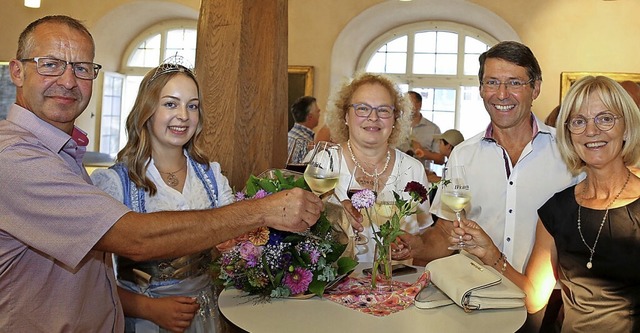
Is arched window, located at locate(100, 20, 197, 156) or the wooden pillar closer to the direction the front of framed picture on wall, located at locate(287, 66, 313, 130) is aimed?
the wooden pillar

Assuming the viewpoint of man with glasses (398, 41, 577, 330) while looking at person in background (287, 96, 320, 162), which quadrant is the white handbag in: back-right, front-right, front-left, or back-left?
back-left

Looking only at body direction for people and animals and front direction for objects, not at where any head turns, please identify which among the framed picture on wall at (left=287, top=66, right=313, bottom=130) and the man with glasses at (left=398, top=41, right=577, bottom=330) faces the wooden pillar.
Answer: the framed picture on wall
